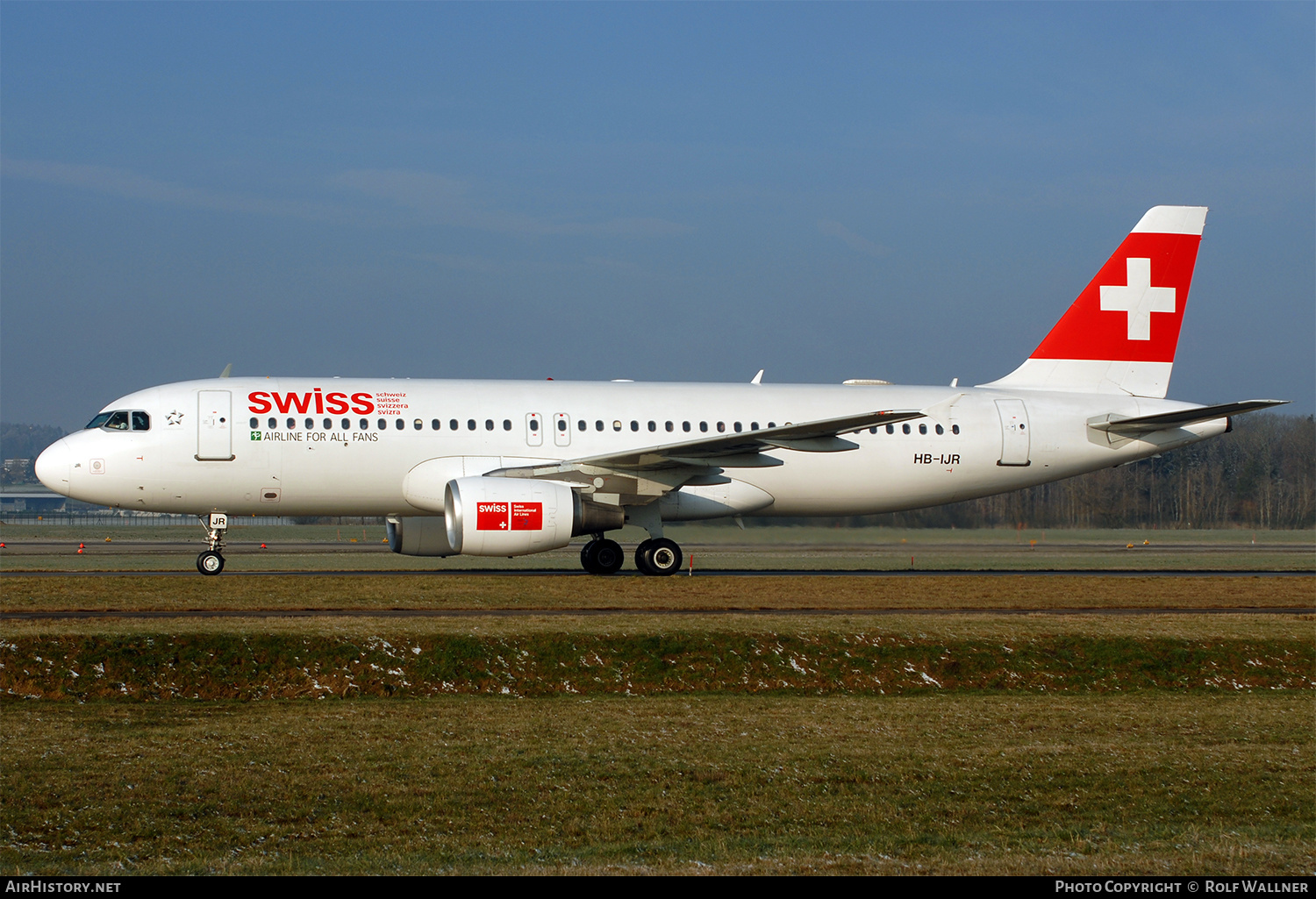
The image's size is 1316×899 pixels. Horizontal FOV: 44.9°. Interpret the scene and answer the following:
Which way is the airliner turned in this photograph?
to the viewer's left
